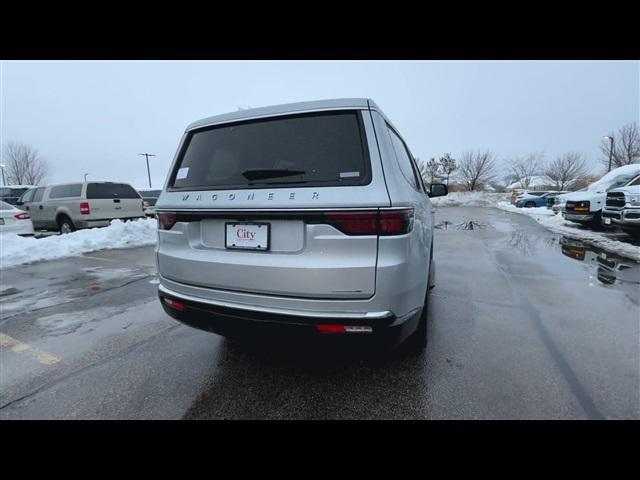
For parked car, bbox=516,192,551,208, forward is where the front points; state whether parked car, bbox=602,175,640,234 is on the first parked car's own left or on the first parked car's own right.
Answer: on the first parked car's own left

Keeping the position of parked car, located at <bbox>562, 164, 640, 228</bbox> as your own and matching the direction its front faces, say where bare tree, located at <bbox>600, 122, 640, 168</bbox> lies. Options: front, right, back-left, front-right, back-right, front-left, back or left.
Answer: back-right

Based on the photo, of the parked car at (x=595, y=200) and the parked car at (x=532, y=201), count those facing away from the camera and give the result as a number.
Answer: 0

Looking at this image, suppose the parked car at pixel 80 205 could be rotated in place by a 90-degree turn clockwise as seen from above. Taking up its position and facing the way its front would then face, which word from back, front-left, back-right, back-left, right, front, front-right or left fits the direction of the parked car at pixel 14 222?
back

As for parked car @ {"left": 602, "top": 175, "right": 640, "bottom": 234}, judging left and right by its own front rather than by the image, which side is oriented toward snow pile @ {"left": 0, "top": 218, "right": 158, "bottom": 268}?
front

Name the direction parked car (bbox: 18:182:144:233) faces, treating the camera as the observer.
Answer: facing away from the viewer and to the left of the viewer

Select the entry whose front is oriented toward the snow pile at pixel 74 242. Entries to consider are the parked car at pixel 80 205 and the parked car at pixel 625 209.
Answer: the parked car at pixel 625 209

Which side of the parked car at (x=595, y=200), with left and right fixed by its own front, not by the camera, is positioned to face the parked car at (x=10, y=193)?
front

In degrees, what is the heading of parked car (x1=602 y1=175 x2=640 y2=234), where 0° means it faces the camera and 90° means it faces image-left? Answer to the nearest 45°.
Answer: approximately 45°

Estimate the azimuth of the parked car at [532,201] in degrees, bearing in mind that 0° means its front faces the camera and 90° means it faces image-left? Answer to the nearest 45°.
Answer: approximately 45°
